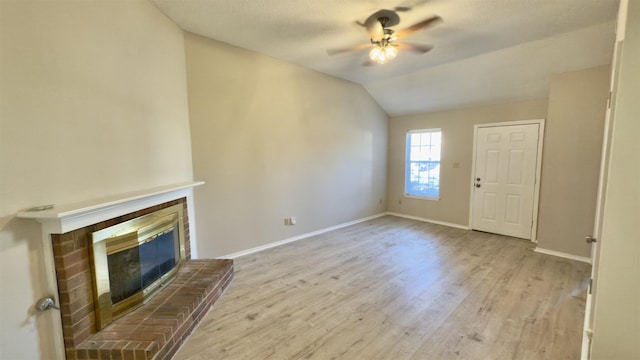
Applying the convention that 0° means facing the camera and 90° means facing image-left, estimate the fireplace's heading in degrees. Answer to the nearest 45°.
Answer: approximately 315°

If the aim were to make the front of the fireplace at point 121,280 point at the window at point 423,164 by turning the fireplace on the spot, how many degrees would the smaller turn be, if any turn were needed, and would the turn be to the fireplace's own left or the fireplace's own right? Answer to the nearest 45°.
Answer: approximately 45° to the fireplace's own left

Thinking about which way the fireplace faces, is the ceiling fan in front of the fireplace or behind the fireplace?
in front

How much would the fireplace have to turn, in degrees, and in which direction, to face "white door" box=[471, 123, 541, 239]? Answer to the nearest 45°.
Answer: approximately 45° to its left

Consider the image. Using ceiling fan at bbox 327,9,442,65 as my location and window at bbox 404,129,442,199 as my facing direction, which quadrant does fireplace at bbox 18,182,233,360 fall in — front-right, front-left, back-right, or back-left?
back-left
